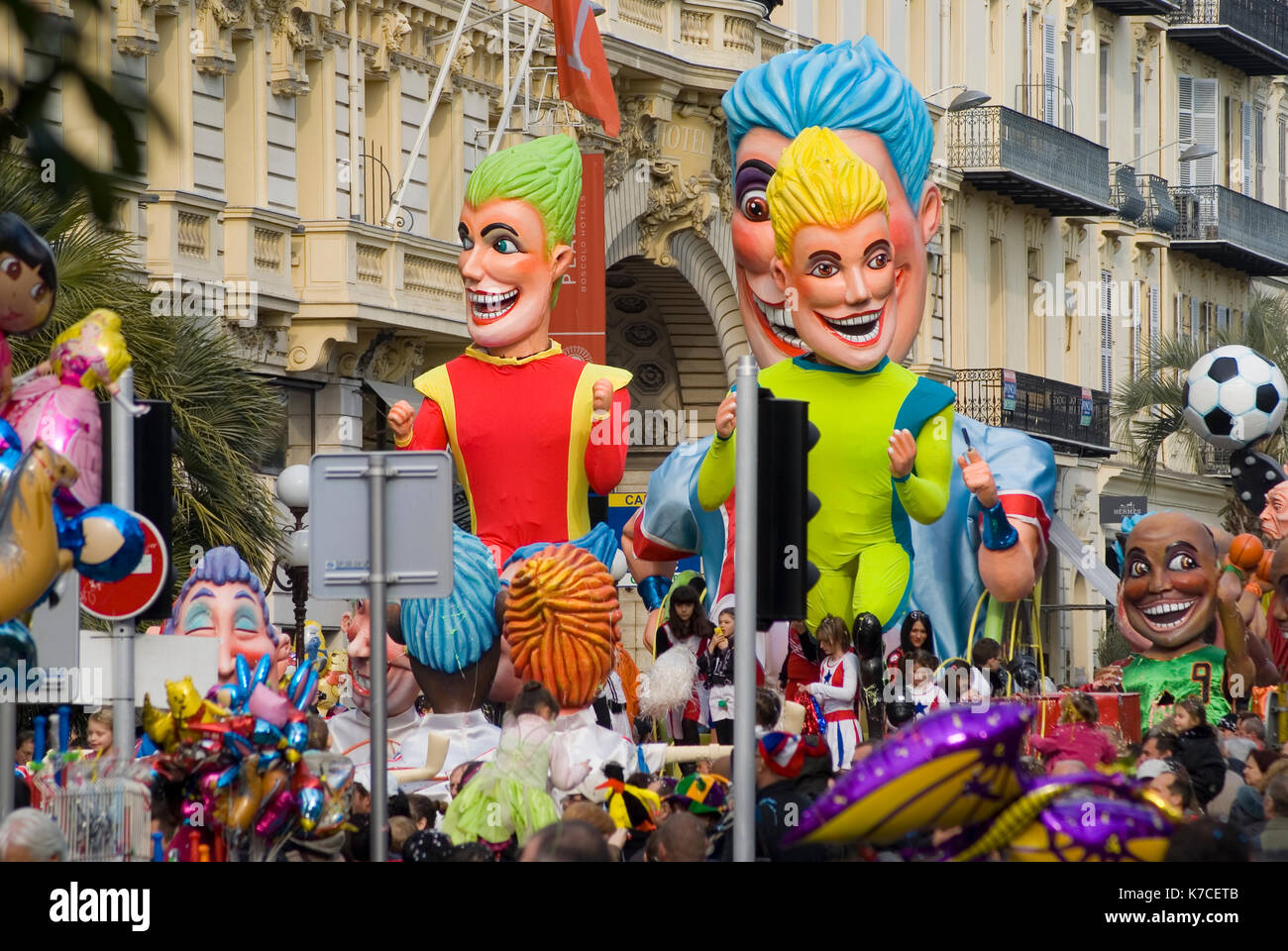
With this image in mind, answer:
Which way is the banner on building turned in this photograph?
toward the camera

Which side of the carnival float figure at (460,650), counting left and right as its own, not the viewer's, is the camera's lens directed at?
back

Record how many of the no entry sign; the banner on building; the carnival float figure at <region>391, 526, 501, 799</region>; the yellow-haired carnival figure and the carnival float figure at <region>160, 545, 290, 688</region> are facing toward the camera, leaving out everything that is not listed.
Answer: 4

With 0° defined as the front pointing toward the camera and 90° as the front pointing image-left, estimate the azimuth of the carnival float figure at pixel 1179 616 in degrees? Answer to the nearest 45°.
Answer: approximately 45°

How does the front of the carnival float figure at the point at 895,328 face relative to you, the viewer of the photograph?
facing the viewer and to the left of the viewer

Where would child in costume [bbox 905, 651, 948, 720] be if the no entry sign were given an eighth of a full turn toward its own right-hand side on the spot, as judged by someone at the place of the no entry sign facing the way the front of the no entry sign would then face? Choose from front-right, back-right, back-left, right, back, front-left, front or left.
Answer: back

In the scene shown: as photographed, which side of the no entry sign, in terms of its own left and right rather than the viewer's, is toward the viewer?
front

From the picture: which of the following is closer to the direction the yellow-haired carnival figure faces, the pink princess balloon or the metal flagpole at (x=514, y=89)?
the pink princess balloon

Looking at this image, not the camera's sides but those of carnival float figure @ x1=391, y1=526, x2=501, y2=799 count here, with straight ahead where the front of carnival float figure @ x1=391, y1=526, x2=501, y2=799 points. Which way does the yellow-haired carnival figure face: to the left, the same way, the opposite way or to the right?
the opposite way

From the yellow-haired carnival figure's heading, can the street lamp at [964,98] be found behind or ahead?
behind

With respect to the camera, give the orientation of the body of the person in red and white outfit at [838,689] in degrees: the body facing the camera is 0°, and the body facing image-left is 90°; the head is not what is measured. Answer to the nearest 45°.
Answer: approximately 45°

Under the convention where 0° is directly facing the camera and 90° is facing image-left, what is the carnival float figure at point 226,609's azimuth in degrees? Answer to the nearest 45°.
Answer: approximately 0°

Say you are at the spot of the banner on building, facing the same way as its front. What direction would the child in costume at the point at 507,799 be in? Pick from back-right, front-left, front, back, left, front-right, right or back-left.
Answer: front

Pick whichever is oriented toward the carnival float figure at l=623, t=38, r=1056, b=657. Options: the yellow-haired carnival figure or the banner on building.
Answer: the banner on building

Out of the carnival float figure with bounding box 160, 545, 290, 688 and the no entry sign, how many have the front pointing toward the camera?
2

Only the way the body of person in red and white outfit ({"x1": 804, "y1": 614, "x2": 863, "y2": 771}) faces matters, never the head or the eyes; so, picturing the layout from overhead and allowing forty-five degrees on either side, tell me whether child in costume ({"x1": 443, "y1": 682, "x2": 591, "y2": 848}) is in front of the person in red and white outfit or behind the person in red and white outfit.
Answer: in front

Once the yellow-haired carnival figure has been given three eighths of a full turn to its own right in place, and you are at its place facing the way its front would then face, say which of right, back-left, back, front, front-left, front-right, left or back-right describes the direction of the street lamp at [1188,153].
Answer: front-right
